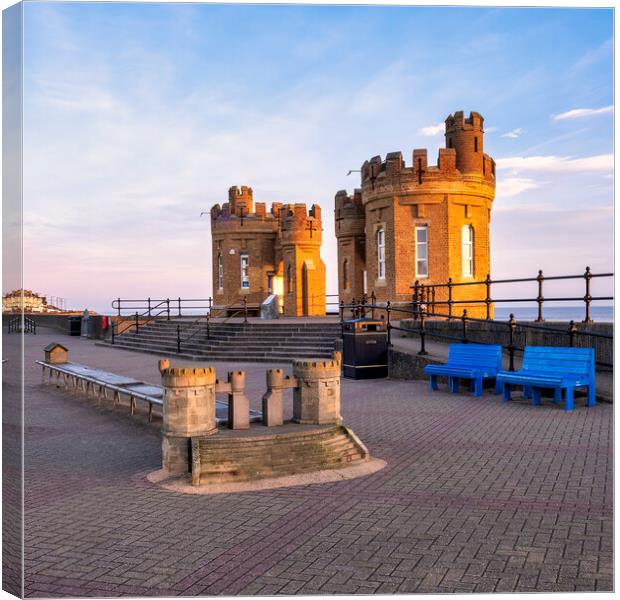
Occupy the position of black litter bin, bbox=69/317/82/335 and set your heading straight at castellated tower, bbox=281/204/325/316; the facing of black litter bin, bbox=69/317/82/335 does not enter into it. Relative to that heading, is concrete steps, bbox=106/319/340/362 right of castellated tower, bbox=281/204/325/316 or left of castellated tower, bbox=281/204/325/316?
right

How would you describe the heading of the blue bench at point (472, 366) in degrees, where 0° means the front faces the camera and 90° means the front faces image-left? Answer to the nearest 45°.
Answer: approximately 45°

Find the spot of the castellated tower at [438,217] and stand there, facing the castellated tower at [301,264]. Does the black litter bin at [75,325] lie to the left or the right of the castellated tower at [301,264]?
left

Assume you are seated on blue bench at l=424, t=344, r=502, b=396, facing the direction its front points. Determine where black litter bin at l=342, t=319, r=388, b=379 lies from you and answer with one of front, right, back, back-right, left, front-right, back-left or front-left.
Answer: right

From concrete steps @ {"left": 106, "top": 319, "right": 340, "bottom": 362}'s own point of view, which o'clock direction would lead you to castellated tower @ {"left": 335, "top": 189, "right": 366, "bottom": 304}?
The castellated tower is roughly at 7 o'clock from the concrete steps.

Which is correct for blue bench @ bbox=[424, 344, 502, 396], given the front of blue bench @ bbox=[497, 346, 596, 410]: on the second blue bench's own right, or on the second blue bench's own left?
on the second blue bench's own right

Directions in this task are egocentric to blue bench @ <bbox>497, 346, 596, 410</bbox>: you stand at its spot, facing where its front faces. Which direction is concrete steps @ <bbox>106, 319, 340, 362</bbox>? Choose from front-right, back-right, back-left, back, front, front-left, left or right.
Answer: right

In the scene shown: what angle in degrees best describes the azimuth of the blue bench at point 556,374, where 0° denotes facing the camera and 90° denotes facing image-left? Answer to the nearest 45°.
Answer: approximately 45°

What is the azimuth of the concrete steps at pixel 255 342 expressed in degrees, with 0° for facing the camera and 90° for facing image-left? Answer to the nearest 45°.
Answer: approximately 0°

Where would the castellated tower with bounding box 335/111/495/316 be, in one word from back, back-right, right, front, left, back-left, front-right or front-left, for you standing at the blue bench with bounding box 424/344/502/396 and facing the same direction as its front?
back-right

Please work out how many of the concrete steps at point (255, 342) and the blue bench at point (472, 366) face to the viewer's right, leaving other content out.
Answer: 0

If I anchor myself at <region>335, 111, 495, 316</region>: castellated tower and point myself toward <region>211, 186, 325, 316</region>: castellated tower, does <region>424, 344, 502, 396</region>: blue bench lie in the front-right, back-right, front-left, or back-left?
back-left

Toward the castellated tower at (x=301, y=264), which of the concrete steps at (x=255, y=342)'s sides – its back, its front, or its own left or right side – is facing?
back
